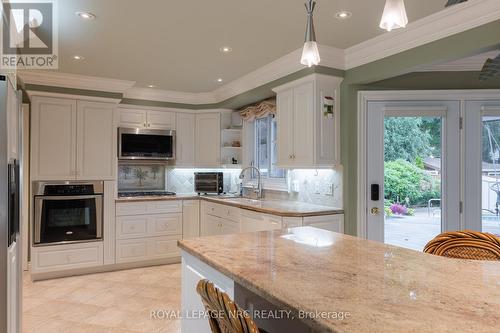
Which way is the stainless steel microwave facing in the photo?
toward the camera

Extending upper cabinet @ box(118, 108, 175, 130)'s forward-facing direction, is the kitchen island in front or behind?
in front

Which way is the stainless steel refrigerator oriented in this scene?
to the viewer's right

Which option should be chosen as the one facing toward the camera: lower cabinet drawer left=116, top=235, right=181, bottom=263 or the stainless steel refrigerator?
the lower cabinet drawer

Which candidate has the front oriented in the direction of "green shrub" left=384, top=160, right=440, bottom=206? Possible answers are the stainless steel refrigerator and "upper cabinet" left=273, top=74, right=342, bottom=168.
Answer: the stainless steel refrigerator

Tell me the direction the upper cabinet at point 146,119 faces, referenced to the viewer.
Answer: facing the viewer

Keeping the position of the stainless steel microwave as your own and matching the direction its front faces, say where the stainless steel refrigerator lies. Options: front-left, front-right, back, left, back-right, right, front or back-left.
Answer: front

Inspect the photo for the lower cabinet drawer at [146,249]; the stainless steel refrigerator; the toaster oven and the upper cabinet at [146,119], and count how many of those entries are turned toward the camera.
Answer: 3

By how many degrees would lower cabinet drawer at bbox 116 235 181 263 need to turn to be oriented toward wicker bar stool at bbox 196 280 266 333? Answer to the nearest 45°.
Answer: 0° — it already faces it

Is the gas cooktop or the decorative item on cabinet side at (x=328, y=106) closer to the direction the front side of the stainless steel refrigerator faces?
the decorative item on cabinet side

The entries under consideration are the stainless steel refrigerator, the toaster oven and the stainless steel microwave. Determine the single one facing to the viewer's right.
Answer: the stainless steel refrigerator

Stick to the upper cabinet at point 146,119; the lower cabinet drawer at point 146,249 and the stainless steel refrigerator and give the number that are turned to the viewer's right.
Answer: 1

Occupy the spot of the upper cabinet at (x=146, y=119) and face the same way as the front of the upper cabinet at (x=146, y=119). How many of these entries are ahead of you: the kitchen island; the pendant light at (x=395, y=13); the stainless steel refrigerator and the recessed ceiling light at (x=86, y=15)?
4

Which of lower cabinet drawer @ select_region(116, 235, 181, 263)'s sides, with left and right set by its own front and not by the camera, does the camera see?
front

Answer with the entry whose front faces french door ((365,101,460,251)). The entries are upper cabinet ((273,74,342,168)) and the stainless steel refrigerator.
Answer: the stainless steel refrigerator
